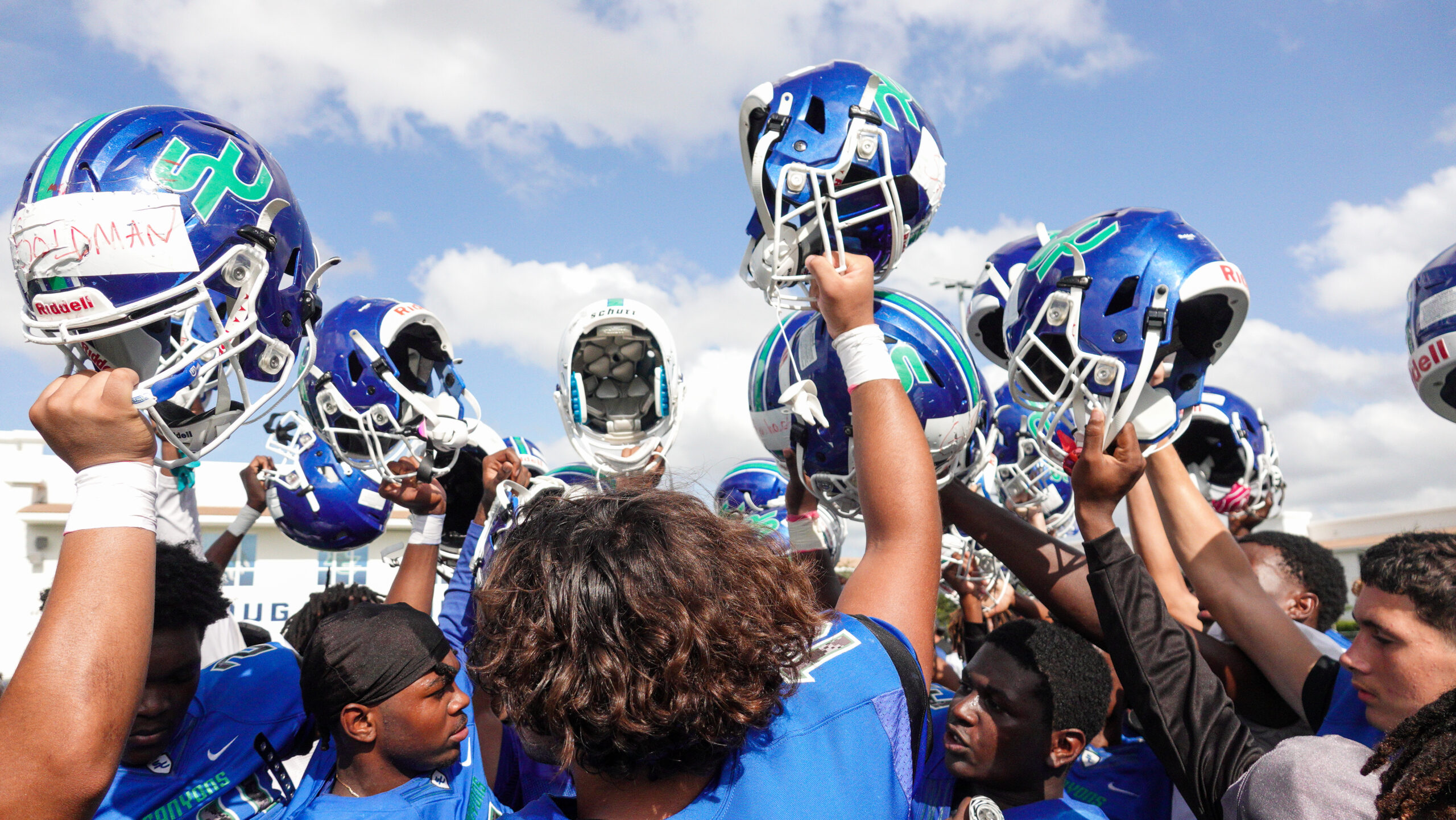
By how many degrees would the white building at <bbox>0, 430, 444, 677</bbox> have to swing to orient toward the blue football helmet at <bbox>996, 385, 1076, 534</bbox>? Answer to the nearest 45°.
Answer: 0° — it already faces it

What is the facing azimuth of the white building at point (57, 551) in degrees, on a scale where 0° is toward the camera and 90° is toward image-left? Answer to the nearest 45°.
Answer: approximately 0°

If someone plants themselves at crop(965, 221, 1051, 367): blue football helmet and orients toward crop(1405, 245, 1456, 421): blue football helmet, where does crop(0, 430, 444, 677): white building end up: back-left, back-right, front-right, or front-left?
back-left

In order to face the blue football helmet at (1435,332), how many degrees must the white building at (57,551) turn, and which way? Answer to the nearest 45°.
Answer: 0° — it already faces it

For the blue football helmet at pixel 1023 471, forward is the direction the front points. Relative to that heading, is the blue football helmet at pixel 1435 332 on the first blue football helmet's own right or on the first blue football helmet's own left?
on the first blue football helmet's own left

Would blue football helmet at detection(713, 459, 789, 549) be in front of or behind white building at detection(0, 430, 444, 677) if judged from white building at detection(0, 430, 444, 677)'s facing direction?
in front

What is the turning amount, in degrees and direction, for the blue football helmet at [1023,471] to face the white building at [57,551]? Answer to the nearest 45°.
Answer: approximately 90° to its right

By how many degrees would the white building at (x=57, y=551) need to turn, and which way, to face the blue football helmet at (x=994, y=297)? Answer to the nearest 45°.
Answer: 0° — it already faces it

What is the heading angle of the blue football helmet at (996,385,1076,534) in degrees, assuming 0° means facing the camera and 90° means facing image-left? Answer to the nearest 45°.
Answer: approximately 45°
